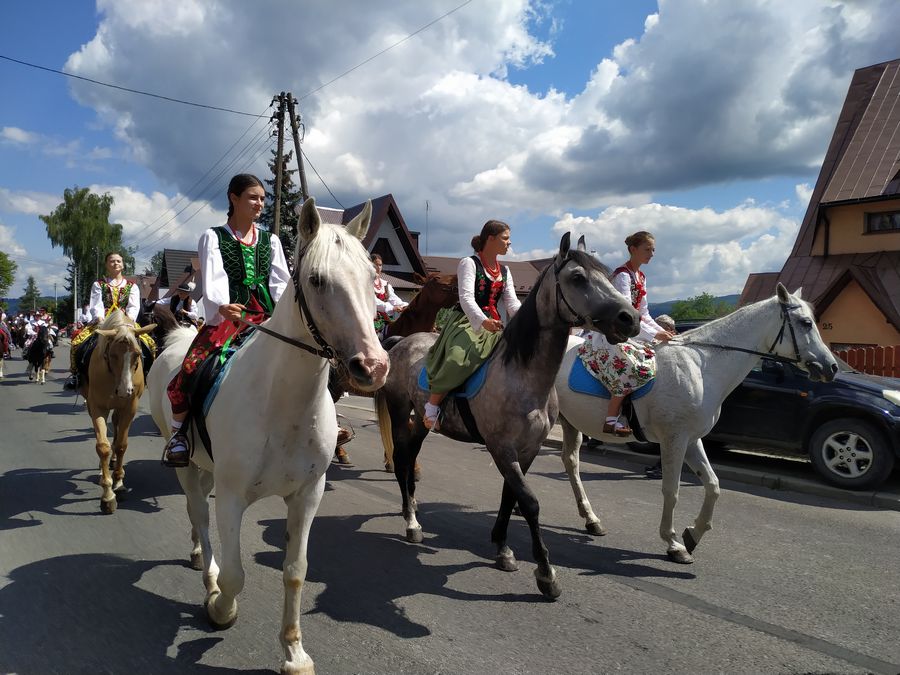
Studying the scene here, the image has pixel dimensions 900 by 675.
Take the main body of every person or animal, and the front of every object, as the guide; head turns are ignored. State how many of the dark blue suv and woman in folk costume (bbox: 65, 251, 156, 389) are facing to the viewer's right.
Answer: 1

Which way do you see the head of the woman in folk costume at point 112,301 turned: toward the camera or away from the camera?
toward the camera

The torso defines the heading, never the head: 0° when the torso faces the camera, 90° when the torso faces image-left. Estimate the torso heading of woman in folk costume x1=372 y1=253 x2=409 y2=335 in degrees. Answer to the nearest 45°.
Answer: approximately 315°

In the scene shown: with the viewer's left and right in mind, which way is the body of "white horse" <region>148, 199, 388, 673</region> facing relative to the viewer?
facing the viewer and to the right of the viewer

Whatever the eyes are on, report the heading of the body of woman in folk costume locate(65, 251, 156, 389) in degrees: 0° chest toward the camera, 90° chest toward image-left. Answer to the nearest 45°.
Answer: approximately 0°

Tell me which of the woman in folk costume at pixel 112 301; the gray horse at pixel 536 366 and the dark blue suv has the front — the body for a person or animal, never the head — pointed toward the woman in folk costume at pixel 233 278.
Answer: the woman in folk costume at pixel 112 301

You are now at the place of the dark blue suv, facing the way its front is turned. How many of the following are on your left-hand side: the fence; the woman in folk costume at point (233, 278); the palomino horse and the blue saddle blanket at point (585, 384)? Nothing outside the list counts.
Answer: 1

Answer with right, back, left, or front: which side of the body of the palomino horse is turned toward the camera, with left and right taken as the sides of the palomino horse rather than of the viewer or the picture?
front

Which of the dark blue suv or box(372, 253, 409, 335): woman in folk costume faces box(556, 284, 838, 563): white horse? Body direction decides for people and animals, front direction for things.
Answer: the woman in folk costume

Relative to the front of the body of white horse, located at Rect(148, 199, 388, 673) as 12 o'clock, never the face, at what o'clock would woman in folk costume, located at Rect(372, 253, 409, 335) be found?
The woman in folk costume is roughly at 8 o'clock from the white horse.

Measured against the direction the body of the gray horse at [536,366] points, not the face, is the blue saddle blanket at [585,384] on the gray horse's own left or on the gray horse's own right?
on the gray horse's own left

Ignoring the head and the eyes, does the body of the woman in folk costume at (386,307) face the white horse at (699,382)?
yes
